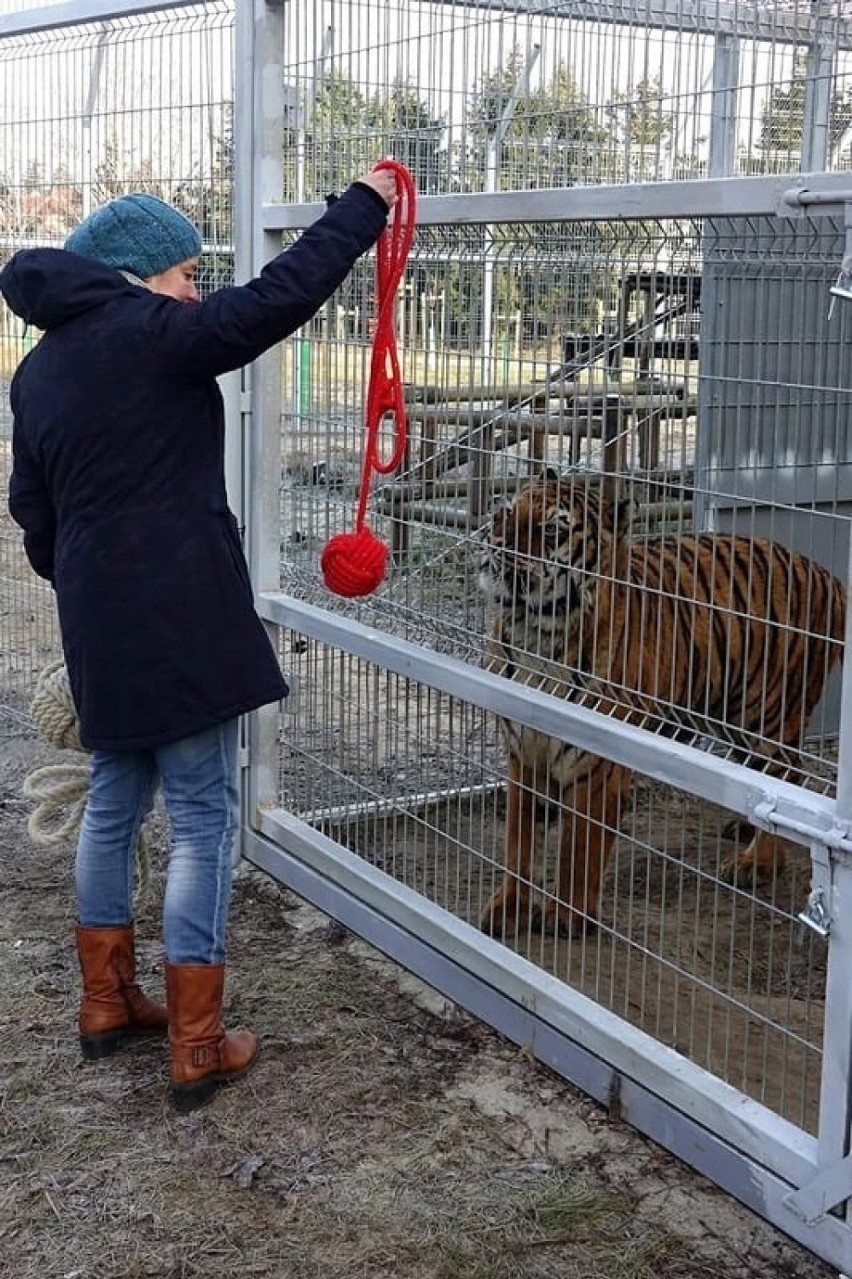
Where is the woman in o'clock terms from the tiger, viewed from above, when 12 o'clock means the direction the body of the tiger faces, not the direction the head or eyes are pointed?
The woman is roughly at 12 o'clock from the tiger.

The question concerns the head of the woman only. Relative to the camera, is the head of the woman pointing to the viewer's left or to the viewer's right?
to the viewer's right

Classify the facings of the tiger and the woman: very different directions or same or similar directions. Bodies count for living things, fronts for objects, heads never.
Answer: very different directions

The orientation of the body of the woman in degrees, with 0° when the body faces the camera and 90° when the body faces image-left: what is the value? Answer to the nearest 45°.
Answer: approximately 225°

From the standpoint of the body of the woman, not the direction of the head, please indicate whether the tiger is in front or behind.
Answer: in front

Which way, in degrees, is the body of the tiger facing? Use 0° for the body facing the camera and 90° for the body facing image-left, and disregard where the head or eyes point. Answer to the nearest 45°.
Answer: approximately 45°
